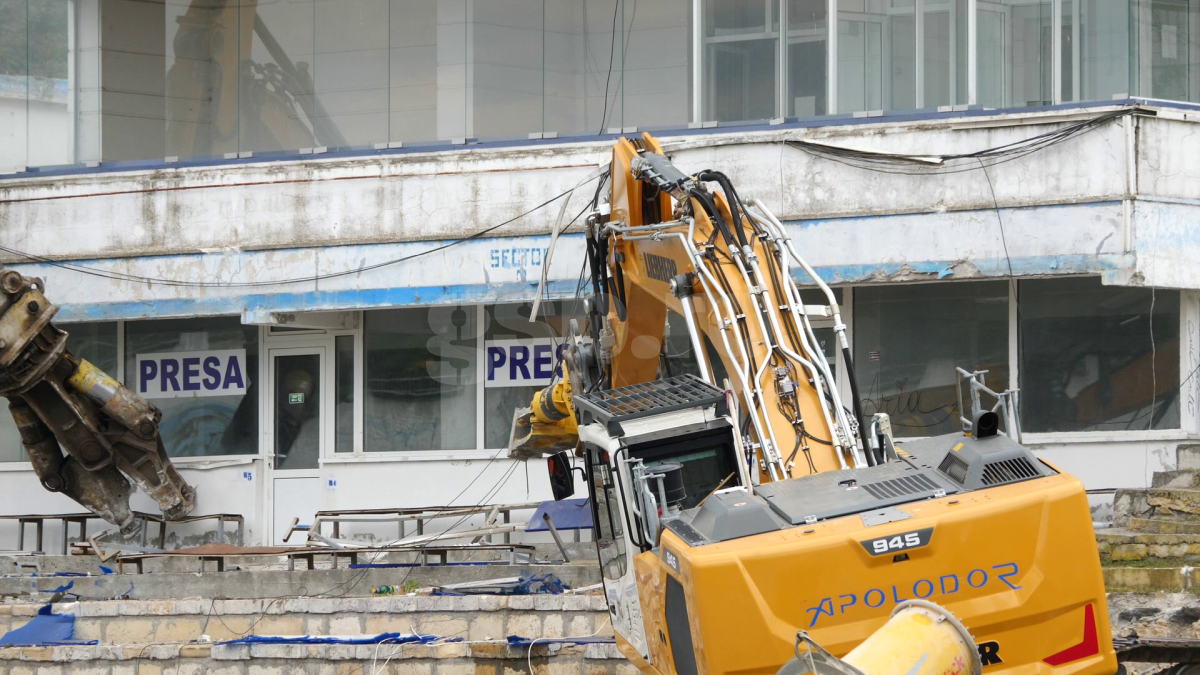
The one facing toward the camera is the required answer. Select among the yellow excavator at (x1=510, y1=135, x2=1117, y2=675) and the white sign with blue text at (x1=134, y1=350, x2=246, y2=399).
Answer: the white sign with blue text

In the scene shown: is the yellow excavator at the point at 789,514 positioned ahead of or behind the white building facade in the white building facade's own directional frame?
ahead

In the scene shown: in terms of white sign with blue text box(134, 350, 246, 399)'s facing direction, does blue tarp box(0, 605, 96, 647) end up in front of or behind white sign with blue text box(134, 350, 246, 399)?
in front

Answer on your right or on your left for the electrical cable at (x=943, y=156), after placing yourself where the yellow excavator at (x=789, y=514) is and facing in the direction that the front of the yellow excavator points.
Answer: on your right

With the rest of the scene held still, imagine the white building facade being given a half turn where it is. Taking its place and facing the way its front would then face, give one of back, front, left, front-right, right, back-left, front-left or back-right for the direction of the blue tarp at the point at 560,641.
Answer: back

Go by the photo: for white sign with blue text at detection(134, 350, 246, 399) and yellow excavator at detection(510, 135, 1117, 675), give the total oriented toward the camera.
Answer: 1

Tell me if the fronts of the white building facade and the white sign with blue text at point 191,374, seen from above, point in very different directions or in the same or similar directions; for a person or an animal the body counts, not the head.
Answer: same or similar directions

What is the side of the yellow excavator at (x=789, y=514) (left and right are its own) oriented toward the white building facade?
front

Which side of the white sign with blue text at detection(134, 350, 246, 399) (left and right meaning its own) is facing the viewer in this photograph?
front

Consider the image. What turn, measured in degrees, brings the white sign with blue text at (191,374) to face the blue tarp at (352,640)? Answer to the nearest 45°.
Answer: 0° — it already faces it

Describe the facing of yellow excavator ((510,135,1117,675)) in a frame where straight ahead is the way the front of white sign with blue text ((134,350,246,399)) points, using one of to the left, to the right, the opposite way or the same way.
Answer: the opposite way

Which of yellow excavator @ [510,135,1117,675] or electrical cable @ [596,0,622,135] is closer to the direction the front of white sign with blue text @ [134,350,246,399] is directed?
the yellow excavator

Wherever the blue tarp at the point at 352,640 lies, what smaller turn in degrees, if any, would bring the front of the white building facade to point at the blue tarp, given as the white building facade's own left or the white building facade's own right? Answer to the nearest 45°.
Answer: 0° — it already faces it

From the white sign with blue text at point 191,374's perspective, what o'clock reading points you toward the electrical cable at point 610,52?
The electrical cable is roughly at 10 o'clock from the white sign with blue text.

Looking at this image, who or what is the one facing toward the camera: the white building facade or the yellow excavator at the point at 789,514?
the white building facade

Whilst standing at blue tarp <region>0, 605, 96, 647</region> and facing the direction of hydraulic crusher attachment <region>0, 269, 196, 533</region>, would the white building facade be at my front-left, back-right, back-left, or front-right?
front-right
